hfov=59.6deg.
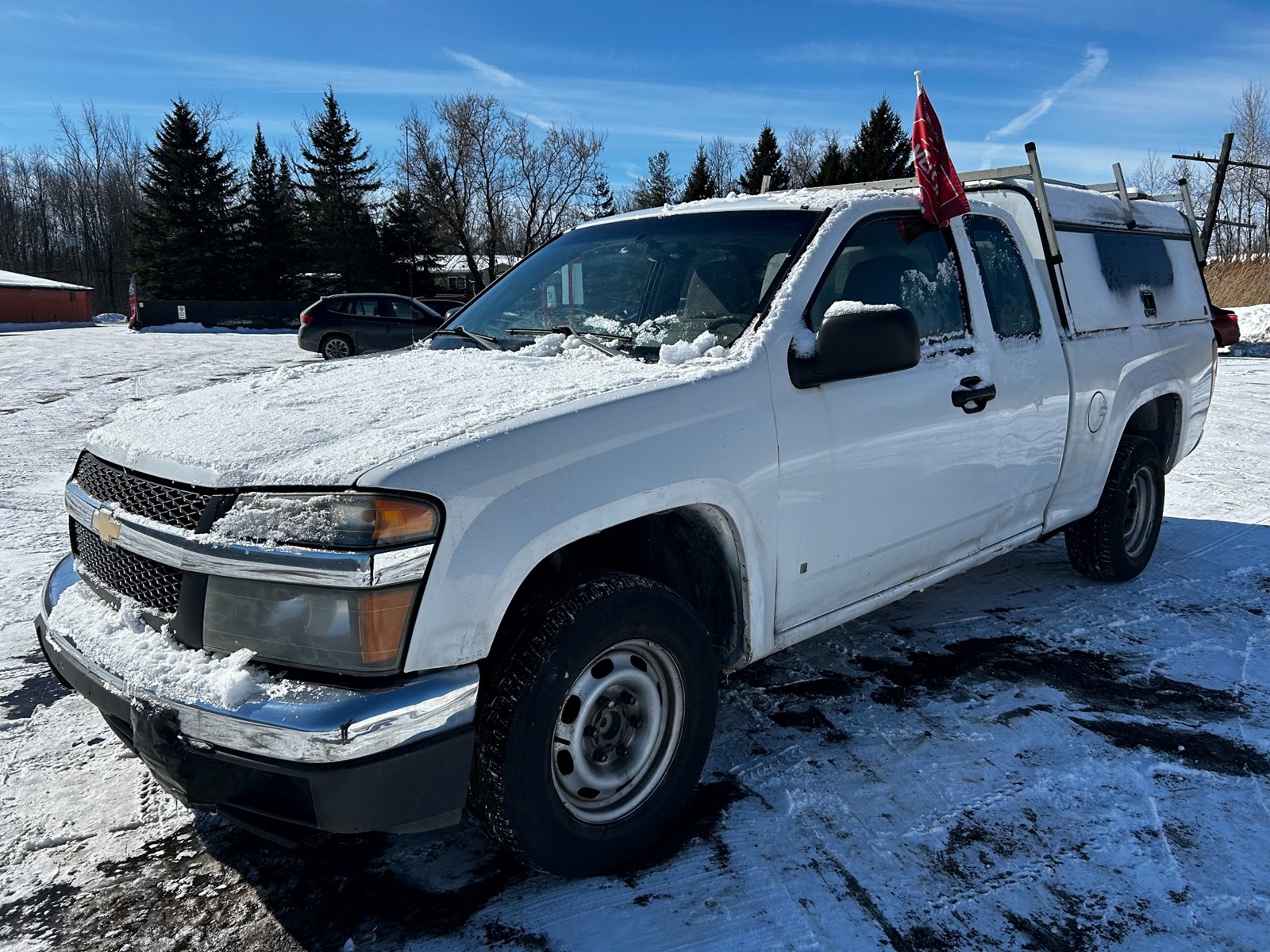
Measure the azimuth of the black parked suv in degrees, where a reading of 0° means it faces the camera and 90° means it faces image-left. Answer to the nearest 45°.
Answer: approximately 270°

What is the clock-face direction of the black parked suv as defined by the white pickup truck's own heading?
The black parked suv is roughly at 4 o'clock from the white pickup truck.

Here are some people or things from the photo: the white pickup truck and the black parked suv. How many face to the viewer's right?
1

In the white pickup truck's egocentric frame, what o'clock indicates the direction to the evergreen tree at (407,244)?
The evergreen tree is roughly at 4 o'clock from the white pickup truck.

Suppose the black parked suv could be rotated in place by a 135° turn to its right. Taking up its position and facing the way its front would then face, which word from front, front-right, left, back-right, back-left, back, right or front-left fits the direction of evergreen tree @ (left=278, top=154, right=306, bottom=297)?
back-right

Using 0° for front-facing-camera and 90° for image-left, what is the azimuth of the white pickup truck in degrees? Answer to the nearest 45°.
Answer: approximately 45°

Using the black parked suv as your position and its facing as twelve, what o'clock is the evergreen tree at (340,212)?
The evergreen tree is roughly at 9 o'clock from the black parked suv.

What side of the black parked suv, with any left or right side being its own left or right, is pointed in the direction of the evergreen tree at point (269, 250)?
left

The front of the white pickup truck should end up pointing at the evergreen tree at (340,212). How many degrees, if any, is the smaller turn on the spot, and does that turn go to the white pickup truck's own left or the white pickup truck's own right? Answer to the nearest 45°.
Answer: approximately 135° to the white pickup truck's own right

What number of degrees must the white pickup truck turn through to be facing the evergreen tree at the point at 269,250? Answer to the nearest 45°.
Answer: approximately 135° to its right

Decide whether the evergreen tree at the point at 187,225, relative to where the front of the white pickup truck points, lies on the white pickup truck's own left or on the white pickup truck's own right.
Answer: on the white pickup truck's own right

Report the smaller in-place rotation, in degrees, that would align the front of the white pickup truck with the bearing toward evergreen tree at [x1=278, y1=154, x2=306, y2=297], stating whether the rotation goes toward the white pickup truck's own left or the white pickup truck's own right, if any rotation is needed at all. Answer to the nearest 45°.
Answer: approximately 135° to the white pickup truck's own right

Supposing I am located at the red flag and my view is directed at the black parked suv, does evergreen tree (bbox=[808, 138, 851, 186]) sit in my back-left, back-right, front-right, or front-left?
front-right

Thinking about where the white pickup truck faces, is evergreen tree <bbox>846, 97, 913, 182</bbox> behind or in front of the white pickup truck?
behind

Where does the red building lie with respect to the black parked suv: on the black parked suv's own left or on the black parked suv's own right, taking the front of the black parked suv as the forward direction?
on the black parked suv's own left
